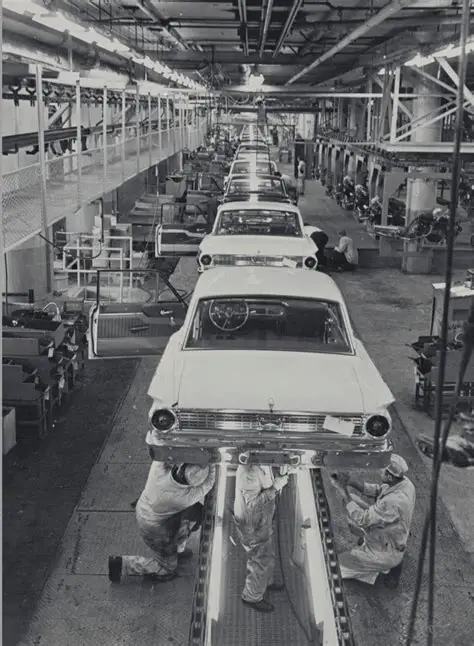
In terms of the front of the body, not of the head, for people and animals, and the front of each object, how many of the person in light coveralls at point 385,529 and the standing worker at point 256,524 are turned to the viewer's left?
1

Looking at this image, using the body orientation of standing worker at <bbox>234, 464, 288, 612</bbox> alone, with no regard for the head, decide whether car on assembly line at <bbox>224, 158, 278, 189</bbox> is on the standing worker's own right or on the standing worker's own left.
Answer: on the standing worker's own left

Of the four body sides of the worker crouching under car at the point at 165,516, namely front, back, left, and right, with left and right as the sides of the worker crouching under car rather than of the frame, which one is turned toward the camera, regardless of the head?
right

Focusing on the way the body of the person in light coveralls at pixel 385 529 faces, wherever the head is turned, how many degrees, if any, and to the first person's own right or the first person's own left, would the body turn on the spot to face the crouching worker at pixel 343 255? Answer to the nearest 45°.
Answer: approximately 90° to the first person's own right

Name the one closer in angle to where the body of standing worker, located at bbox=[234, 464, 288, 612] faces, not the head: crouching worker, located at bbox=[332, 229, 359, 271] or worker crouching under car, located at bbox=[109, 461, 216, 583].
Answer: the crouching worker

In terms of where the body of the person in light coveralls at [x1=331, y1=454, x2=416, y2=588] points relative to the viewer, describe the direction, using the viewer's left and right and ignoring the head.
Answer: facing to the left of the viewer
